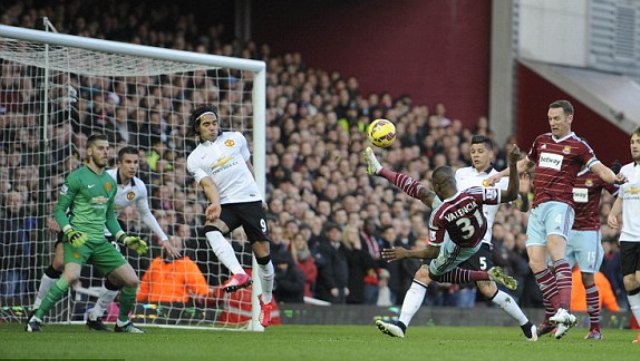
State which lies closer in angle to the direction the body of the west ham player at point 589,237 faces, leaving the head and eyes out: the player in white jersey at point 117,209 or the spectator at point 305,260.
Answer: the player in white jersey

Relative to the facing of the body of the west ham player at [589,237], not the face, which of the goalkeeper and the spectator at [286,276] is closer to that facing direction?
the goalkeeper

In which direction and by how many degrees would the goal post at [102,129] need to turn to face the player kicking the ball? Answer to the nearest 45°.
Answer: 0° — it already faces them

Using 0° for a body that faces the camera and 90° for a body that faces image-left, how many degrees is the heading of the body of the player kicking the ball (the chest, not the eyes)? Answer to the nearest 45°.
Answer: approximately 135°

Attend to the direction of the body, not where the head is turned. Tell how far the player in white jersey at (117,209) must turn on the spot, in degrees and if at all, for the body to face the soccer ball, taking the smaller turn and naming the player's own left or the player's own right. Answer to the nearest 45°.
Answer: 0° — they already face it

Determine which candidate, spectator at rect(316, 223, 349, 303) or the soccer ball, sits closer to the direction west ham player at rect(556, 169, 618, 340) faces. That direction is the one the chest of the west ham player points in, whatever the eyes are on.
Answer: the soccer ball

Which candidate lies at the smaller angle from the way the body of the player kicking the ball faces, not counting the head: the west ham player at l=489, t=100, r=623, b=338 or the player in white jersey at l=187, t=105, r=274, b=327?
the player in white jersey

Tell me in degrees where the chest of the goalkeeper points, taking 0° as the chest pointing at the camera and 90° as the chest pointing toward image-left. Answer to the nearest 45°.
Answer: approximately 315°

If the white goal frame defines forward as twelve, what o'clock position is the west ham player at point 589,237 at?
The west ham player is roughly at 11 o'clock from the white goal frame.

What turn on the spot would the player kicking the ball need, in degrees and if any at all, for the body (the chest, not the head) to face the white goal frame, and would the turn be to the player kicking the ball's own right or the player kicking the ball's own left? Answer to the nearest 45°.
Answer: approximately 90° to the player kicking the ball's own left

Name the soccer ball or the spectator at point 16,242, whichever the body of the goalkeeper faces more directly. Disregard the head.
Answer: the soccer ball
